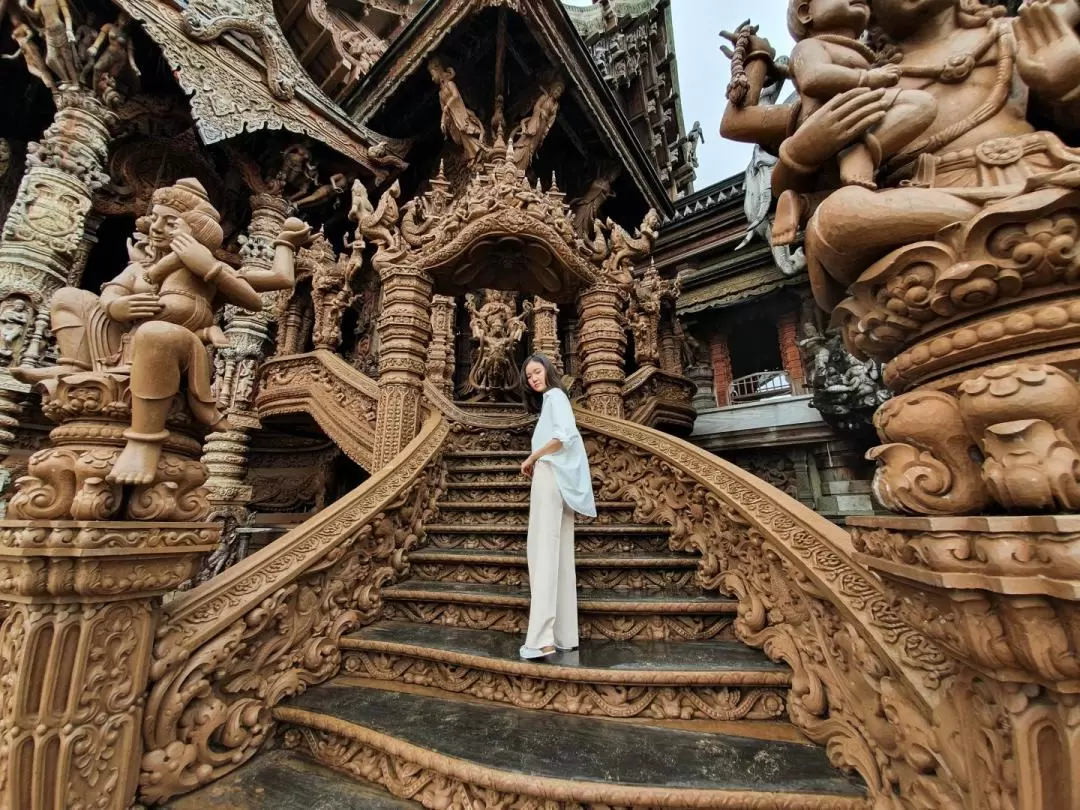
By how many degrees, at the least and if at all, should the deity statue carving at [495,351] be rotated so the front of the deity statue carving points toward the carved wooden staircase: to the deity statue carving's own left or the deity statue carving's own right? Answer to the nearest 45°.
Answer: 0° — it already faces it

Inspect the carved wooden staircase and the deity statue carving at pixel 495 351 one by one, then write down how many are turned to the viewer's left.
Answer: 0

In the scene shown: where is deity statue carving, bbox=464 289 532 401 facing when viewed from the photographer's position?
facing the viewer

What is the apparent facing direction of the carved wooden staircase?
toward the camera
